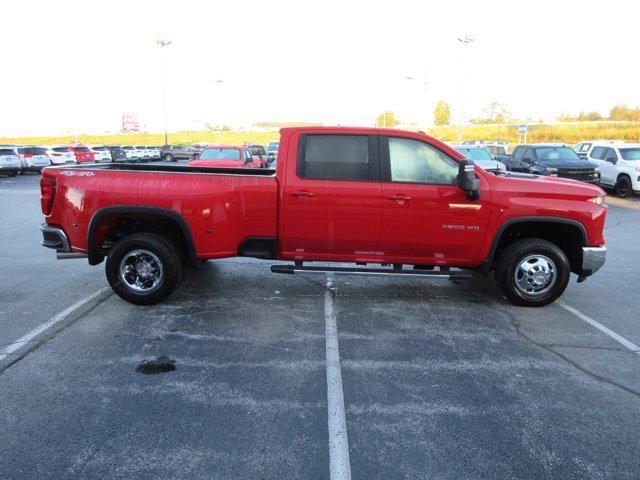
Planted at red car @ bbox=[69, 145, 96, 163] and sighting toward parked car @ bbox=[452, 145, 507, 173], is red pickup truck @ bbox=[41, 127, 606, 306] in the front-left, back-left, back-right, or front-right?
front-right

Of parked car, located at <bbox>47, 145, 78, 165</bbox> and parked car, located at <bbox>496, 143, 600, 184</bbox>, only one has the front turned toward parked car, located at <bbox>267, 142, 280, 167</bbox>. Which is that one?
parked car, located at <bbox>47, 145, 78, 165</bbox>

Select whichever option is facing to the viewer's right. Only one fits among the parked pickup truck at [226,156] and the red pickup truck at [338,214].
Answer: the red pickup truck

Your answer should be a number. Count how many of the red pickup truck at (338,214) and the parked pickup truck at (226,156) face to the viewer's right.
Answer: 1

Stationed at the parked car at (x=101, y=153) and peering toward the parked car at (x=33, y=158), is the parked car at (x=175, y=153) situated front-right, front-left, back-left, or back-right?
back-left

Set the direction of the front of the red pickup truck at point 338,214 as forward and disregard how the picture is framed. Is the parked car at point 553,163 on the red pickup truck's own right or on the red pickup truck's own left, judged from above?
on the red pickup truck's own left

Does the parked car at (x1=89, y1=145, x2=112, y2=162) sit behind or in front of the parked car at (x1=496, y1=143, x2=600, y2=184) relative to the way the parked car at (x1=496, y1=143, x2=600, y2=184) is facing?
behind

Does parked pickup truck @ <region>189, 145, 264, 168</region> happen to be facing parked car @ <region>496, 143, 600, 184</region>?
no

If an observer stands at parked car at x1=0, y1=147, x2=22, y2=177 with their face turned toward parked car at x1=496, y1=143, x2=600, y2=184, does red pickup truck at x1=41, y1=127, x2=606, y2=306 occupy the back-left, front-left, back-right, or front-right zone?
front-right

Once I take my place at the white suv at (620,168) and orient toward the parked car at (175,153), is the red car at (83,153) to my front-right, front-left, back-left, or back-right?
front-left

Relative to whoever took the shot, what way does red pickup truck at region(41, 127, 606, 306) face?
facing to the right of the viewer
